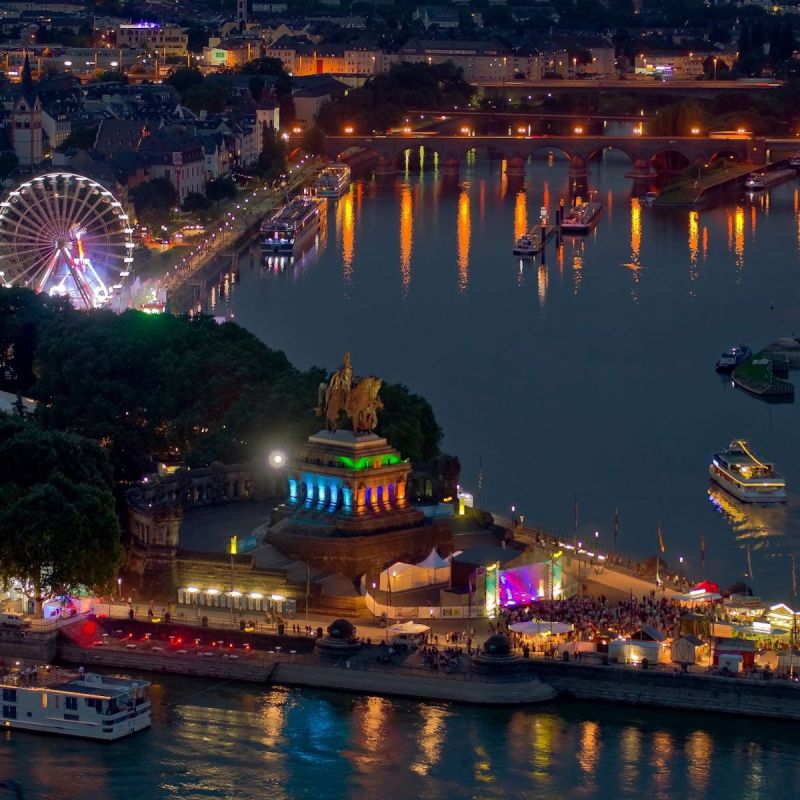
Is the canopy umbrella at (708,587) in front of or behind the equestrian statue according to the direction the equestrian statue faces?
in front

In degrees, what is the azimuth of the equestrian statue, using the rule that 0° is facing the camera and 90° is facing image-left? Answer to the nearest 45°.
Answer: approximately 315°
